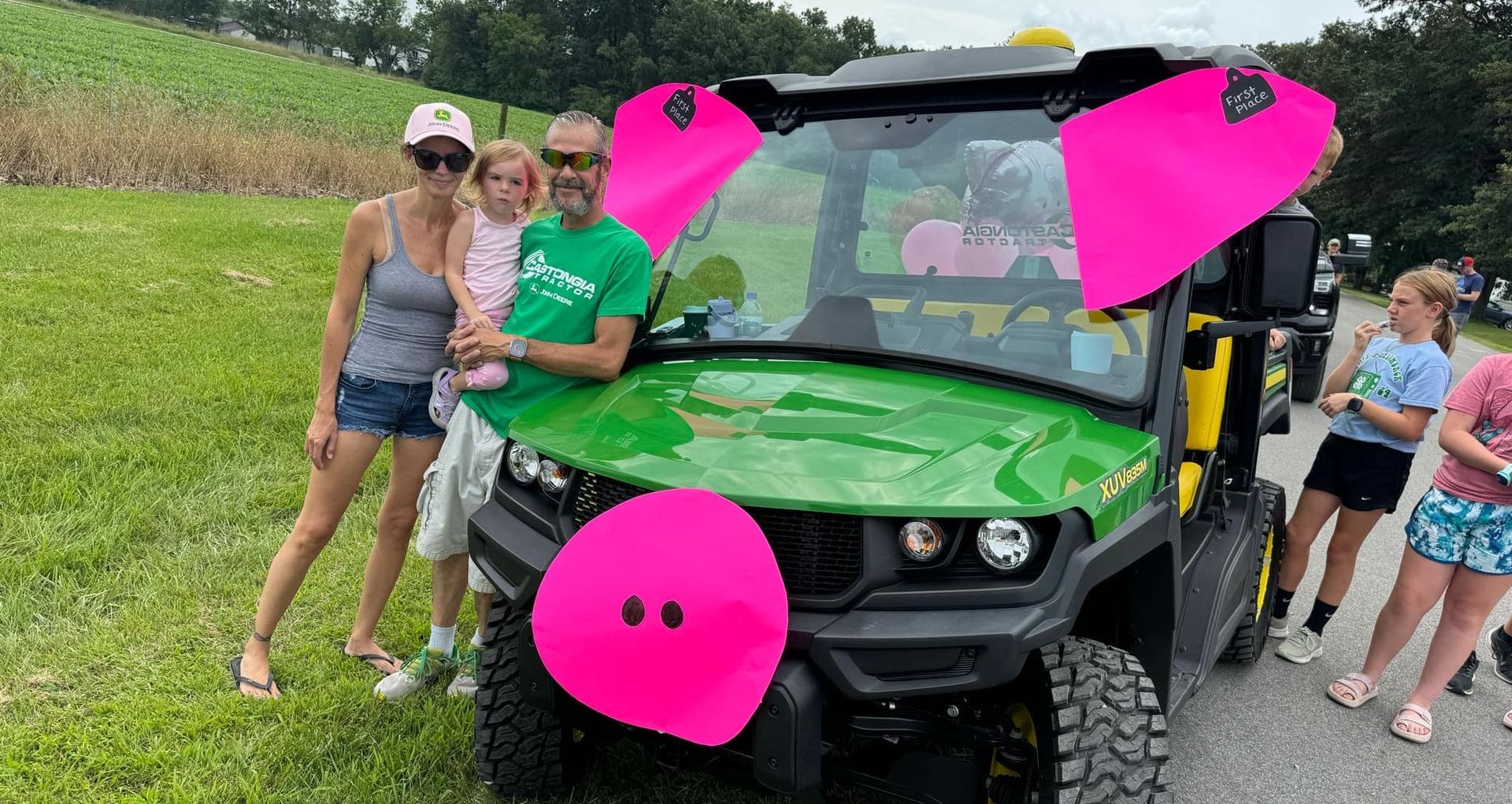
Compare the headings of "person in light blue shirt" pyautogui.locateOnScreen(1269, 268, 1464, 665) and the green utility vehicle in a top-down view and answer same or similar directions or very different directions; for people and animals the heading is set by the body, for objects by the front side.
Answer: same or similar directions

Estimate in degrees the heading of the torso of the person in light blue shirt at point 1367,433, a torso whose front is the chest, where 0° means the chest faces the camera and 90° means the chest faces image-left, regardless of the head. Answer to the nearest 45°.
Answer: approximately 45°

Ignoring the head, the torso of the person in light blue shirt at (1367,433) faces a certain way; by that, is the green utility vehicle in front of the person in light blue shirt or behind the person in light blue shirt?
in front

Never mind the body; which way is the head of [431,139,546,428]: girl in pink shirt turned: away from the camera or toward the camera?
toward the camera

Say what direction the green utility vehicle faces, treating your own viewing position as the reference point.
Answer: facing the viewer and to the left of the viewer

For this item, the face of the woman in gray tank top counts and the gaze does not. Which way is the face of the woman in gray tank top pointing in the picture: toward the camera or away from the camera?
toward the camera

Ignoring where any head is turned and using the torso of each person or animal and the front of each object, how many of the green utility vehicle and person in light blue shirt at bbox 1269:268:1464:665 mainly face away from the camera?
0

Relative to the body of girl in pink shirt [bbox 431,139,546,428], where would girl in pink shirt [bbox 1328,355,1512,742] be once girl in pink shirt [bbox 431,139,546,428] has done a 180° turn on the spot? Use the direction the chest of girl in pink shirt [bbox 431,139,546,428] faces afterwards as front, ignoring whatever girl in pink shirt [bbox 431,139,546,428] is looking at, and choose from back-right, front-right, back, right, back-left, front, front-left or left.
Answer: back-right

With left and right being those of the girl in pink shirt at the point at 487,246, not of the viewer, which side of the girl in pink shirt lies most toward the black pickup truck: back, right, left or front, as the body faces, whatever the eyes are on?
left

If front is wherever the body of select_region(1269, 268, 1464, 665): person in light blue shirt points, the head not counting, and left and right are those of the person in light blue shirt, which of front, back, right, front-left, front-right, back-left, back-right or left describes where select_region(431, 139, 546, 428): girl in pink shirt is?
front

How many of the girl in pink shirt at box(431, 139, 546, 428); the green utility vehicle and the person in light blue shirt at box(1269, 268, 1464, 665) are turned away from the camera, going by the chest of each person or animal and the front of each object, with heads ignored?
0

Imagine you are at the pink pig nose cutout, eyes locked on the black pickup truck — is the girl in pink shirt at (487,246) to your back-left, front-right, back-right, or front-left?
front-left

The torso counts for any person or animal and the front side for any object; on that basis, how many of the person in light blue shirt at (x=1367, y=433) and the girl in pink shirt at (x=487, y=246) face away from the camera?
0

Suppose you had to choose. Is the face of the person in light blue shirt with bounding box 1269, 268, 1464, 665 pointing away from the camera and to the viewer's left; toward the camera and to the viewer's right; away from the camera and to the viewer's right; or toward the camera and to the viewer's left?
toward the camera and to the viewer's left
